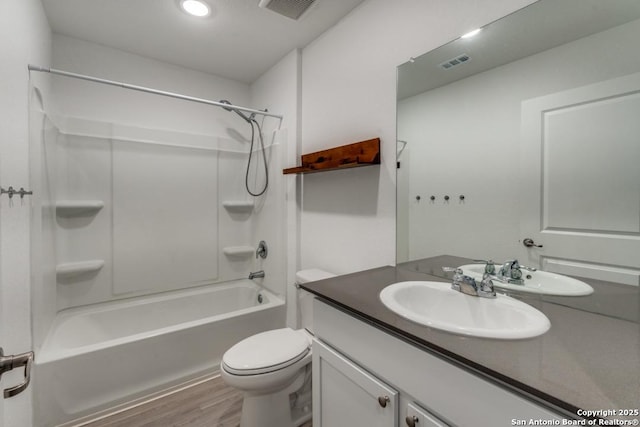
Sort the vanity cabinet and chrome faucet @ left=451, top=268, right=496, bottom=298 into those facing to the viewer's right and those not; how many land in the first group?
0

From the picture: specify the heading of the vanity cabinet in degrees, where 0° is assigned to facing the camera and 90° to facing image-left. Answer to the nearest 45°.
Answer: approximately 45°

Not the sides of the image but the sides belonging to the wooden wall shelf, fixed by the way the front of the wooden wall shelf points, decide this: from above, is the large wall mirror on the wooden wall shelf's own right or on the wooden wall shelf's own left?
on the wooden wall shelf's own left

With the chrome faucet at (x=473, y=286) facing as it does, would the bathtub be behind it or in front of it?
in front

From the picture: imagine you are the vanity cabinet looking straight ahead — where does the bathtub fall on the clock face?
The bathtub is roughly at 2 o'clock from the vanity cabinet.

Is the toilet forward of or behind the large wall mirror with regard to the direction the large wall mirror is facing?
forward

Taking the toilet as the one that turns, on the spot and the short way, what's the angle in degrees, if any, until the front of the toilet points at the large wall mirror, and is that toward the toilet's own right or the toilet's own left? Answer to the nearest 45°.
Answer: approximately 90° to the toilet's own left

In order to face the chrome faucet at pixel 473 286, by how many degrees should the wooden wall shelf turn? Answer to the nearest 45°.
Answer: approximately 90° to its left
